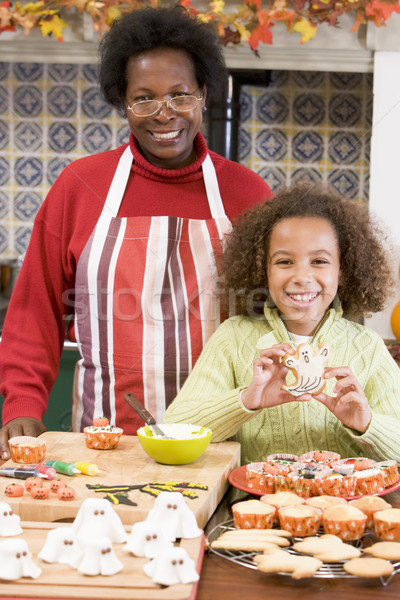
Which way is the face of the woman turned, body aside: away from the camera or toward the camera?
toward the camera

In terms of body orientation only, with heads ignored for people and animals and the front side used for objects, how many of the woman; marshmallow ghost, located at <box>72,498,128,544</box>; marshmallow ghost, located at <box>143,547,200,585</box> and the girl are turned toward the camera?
4

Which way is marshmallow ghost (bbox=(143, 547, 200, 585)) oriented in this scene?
toward the camera

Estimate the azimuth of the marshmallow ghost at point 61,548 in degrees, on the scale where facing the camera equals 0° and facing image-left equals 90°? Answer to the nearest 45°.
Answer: approximately 315°

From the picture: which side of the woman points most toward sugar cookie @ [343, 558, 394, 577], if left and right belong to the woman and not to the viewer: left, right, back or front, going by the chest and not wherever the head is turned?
front

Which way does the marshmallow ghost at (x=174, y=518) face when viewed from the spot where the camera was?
facing the viewer

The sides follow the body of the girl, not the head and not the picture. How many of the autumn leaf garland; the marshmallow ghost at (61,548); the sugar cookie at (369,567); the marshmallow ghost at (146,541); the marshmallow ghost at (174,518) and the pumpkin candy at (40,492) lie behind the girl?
1

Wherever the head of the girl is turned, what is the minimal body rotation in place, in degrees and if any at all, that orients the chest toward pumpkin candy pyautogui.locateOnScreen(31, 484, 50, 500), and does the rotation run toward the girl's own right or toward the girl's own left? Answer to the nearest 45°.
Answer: approximately 45° to the girl's own right
